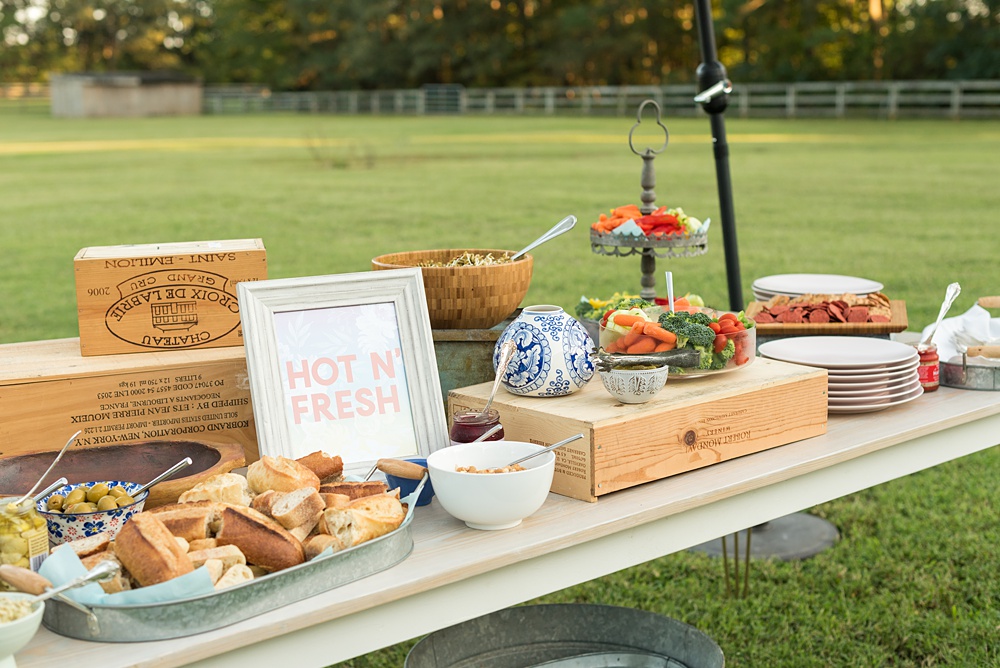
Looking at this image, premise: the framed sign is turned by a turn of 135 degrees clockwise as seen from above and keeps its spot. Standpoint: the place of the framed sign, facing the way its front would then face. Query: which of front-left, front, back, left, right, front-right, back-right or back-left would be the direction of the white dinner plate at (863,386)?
back-right

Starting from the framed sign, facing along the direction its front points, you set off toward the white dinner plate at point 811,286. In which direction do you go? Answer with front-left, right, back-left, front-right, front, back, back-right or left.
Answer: back-left

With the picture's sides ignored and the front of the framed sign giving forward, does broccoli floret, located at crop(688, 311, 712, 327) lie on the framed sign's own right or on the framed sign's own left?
on the framed sign's own left

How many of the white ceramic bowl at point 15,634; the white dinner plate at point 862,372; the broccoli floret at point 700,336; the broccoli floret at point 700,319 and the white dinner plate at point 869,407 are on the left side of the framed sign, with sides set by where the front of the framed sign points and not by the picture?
4

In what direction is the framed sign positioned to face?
toward the camera

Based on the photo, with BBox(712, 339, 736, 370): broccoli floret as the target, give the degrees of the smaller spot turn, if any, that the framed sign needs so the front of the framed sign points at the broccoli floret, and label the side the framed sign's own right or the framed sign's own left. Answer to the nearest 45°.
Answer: approximately 90° to the framed sign's own left

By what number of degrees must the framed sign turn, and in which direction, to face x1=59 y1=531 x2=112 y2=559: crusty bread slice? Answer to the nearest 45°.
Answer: approximately 45° to its right
